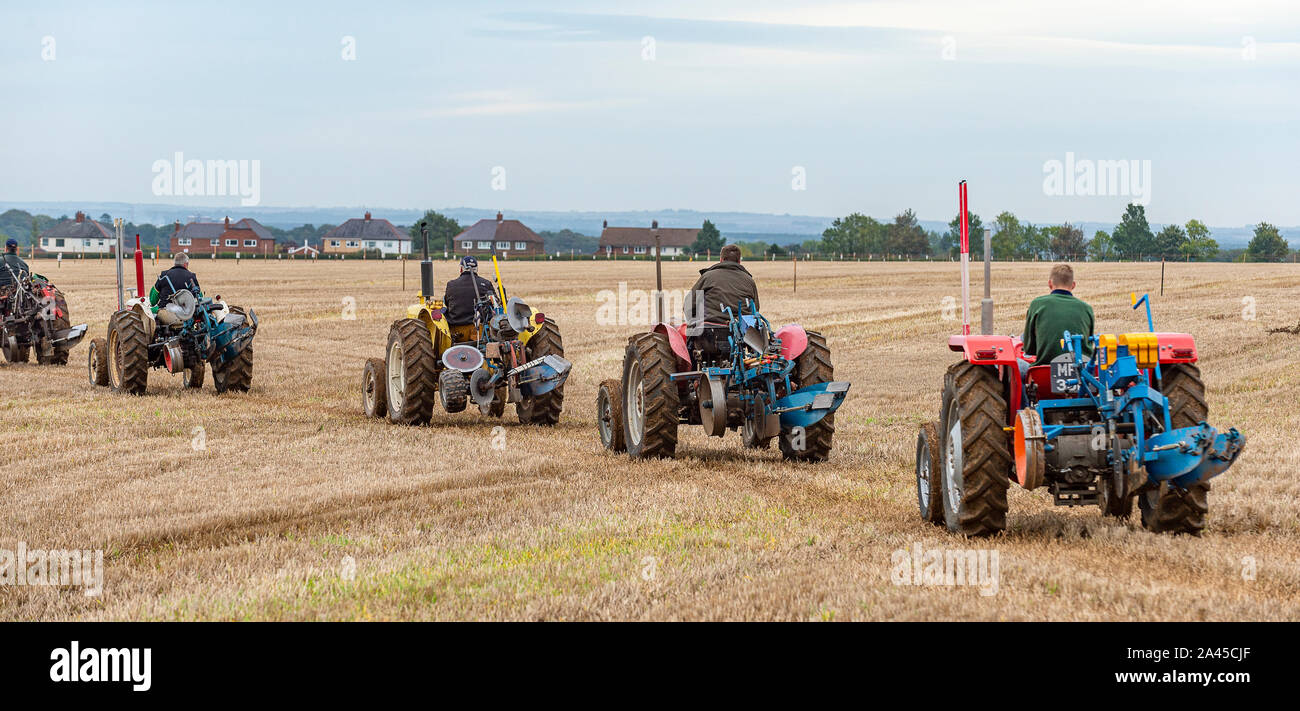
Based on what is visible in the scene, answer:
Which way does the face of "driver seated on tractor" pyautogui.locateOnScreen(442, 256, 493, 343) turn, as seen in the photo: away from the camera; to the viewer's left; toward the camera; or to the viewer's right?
away from the camera

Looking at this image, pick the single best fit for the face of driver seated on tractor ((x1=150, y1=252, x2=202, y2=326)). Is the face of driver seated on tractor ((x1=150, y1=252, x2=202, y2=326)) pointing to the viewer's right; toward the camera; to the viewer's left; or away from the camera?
away from the camera

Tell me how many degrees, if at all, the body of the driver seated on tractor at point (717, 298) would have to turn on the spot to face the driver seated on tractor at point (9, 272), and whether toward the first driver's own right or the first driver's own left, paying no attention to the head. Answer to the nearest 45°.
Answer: approximately 45° to the first driver's own left

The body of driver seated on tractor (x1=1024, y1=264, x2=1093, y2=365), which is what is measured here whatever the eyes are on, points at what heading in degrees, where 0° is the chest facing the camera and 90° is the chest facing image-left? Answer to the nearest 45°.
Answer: approximately 180°

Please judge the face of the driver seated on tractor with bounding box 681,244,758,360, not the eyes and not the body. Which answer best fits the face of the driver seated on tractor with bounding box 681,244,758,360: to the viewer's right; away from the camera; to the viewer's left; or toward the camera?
away from the camera

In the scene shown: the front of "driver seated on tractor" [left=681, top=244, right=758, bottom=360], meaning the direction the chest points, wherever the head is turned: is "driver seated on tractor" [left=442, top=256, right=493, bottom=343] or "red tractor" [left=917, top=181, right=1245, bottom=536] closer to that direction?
the driver seated on tractor

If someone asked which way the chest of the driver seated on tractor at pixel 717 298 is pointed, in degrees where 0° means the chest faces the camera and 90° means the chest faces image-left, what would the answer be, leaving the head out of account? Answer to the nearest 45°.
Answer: approximately 180°

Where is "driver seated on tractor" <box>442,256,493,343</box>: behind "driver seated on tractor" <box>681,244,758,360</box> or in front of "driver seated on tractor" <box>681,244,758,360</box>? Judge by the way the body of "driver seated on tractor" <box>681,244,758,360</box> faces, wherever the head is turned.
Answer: in front

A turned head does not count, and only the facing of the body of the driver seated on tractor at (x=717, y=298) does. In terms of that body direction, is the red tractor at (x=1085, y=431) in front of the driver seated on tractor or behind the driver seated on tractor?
behind

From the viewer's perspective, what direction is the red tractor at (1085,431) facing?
away from the camera
